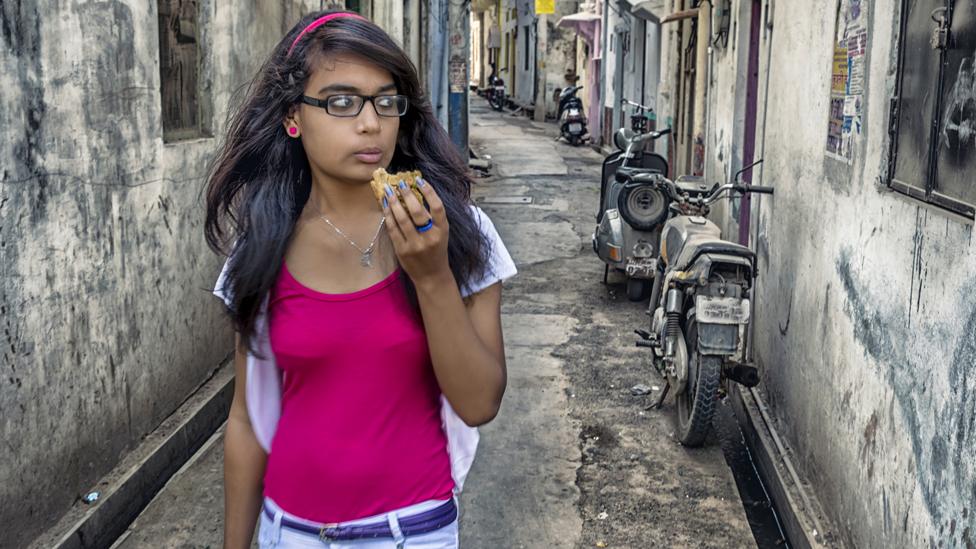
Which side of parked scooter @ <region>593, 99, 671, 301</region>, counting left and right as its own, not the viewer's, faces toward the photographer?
back

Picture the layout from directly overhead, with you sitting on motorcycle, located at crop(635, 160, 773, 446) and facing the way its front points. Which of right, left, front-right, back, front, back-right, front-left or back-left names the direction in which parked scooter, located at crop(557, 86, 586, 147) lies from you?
front

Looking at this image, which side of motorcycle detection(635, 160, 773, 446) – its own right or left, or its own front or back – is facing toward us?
back

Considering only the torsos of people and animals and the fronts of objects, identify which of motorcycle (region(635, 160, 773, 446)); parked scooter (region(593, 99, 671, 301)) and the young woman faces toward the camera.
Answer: the young woman

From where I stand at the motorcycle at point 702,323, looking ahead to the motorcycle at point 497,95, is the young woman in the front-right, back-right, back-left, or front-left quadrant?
back-left

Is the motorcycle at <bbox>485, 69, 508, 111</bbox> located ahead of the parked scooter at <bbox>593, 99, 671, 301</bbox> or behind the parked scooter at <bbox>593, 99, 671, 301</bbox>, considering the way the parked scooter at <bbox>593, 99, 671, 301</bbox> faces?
ahead

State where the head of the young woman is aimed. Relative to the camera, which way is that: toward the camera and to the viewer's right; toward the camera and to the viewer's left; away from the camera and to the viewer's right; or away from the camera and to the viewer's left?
toward the camera and to the viewer's right

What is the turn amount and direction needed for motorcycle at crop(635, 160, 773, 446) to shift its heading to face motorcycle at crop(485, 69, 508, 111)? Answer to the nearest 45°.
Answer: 0° — it already faces it

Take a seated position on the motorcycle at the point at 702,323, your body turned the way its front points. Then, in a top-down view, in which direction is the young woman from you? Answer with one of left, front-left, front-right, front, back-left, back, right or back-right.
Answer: back

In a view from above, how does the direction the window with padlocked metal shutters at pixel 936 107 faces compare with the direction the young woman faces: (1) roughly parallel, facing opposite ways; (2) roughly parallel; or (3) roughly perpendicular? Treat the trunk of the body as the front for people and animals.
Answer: roughly perpendicular

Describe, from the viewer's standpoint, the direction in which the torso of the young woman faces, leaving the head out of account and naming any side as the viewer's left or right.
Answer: facing the viewer
